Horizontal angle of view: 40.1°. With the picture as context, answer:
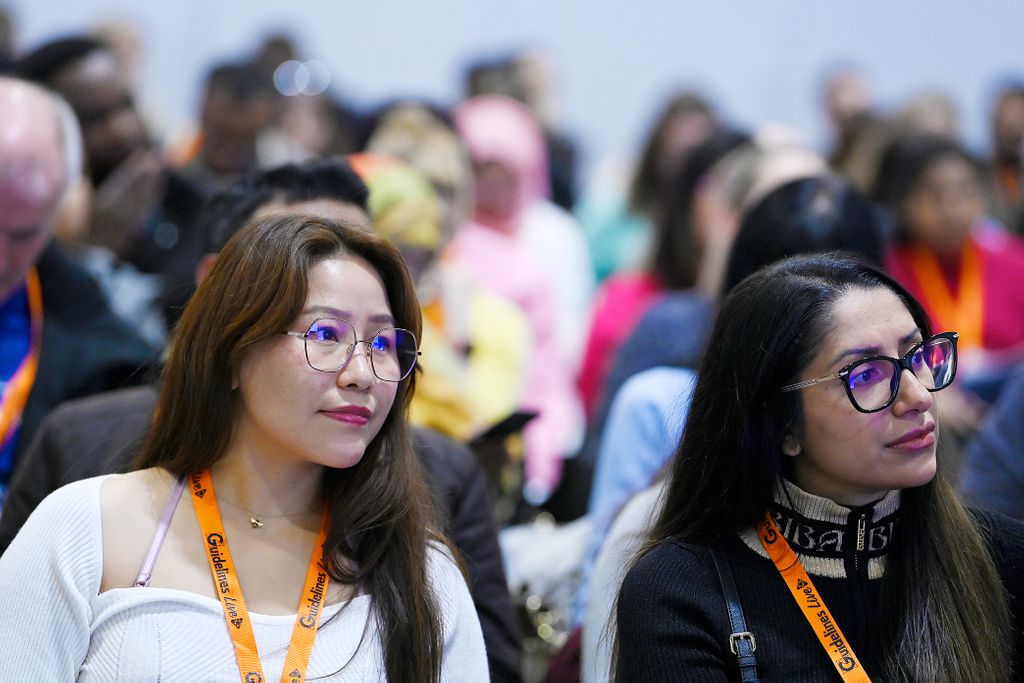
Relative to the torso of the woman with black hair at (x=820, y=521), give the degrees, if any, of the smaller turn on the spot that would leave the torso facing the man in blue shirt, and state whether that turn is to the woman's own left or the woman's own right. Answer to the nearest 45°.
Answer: approximately 135° to the woman's own right

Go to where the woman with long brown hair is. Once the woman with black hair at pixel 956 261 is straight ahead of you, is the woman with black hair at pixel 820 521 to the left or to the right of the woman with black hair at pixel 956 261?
right

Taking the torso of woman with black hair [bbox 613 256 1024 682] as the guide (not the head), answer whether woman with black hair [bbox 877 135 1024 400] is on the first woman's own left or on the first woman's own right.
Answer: on the first woman's own left

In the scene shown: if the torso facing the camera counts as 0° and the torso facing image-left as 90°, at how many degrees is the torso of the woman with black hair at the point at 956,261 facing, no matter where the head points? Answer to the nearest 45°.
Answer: approximately 0°

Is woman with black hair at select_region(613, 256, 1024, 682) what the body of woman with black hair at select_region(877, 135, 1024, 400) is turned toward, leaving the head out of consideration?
yes

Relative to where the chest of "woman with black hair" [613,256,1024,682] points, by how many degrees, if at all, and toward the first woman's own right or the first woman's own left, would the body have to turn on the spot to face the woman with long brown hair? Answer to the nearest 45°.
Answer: approximately 135° to the first woman's own right

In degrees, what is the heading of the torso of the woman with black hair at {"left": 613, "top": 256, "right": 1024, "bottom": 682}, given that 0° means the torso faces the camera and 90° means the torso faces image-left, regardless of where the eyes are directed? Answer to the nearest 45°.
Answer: approximately 315°

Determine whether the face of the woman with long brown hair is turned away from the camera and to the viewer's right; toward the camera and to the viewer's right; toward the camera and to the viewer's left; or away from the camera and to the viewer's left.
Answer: toward the camera and to the viewer's right

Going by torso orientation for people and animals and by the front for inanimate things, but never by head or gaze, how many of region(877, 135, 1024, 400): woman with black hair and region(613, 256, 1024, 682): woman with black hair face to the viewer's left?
0

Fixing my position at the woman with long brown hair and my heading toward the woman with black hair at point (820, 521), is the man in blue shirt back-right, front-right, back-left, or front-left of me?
back-left

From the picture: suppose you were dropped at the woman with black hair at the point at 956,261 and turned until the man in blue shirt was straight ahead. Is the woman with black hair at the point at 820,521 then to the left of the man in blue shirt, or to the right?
left

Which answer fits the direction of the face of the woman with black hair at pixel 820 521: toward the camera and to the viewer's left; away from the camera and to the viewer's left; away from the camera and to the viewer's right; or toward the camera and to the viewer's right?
toward the camera and to the viewer's right
